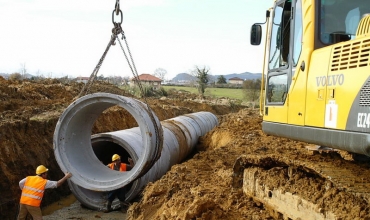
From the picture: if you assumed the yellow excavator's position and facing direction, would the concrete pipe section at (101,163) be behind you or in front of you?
in front

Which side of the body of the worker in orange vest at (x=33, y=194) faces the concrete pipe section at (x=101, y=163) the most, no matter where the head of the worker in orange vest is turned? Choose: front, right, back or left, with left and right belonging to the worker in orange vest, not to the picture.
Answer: front

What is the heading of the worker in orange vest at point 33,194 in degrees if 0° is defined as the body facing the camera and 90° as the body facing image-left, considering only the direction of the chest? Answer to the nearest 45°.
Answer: approximately 225°

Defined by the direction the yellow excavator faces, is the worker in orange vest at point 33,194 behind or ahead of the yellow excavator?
ahead

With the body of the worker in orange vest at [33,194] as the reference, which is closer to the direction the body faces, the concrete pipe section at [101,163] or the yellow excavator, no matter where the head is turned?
the concrete pipe section

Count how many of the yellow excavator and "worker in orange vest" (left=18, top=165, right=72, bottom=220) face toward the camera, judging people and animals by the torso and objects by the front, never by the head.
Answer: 0

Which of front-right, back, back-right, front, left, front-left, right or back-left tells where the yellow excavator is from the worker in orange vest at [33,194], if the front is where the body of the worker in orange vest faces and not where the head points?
right

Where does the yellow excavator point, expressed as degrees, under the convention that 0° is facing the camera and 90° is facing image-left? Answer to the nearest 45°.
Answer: approximately 135°
